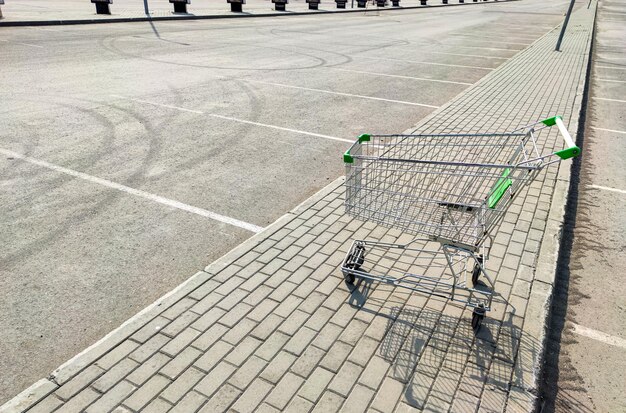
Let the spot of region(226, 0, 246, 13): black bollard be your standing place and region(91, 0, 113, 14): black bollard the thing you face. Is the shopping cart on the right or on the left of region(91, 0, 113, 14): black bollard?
left

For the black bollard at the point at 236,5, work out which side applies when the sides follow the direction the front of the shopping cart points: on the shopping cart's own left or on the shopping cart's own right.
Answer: on the shopping cart's own right

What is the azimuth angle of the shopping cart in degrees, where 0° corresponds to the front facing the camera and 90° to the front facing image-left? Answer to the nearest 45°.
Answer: approximately 90°

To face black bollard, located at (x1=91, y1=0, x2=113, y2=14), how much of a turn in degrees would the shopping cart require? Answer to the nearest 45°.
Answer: approximately 45° to its right
